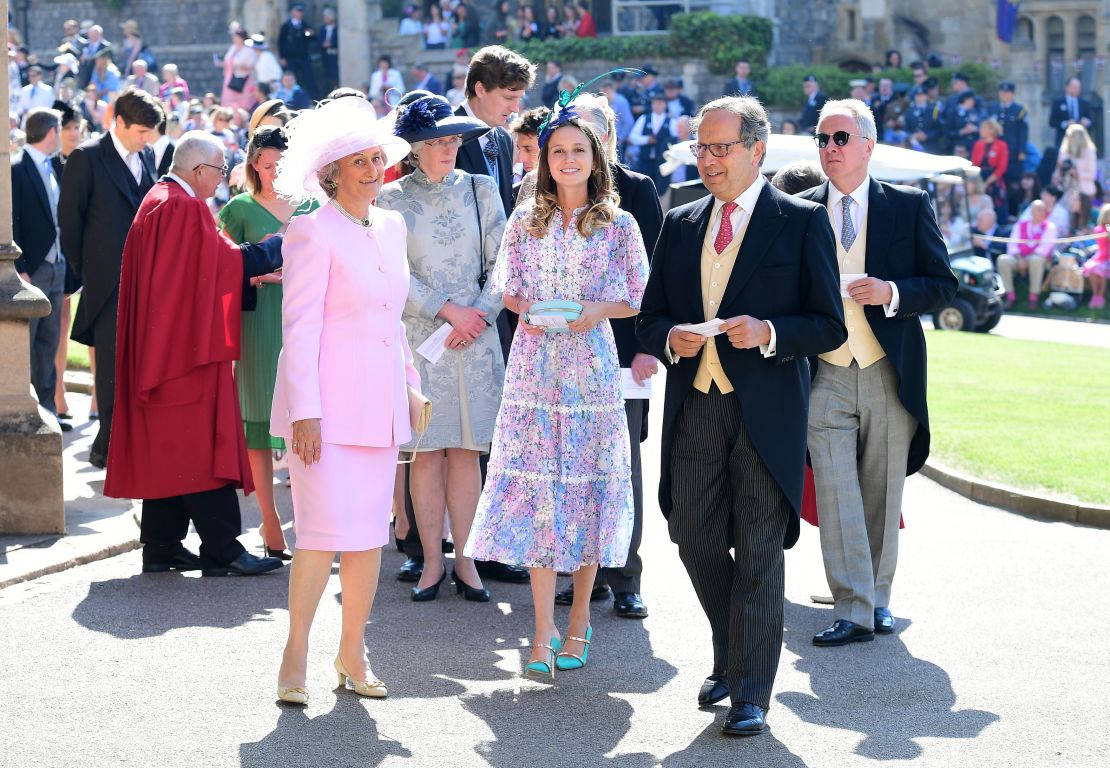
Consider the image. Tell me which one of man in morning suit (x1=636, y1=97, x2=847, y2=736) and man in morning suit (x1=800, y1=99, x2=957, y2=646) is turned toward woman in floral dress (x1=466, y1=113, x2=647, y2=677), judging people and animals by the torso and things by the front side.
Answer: man in morning suit (x1=800, y1=99, x2=957, y2=646)

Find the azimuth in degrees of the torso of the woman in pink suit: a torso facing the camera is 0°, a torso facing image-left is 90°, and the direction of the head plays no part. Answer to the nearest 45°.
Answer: approximately 315°

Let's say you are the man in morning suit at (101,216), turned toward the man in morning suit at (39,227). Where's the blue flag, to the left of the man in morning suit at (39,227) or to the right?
right

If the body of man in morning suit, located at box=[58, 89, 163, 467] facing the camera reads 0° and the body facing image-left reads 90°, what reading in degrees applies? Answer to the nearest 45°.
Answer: approximately 315°

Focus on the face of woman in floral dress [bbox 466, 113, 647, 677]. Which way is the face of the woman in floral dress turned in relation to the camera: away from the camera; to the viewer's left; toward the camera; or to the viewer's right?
toward the camera

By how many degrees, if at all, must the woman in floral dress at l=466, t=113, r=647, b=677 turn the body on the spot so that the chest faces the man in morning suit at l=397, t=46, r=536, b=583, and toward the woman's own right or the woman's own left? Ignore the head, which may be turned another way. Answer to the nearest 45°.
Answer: approximately 180°

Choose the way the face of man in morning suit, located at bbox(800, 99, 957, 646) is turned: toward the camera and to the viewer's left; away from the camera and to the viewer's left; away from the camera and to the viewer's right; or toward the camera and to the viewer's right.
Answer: toward the camera and to the viewer's left

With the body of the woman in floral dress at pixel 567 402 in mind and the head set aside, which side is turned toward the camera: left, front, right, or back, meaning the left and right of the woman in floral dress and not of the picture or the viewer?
front

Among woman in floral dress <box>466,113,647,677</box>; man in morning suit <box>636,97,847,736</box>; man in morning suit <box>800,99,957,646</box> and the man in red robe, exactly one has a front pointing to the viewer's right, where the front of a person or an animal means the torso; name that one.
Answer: the man in red robe

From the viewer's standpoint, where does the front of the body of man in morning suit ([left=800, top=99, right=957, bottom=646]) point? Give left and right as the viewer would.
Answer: facing the viewer and to the left of the viewer

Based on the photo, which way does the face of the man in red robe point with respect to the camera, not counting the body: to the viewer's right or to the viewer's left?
to the viewer's right

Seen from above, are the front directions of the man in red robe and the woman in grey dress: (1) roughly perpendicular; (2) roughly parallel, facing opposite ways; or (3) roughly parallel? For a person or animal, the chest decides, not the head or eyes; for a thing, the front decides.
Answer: roughly perpendicular

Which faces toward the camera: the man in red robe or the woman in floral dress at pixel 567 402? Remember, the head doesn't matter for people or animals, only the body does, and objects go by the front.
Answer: the woman in floral dress

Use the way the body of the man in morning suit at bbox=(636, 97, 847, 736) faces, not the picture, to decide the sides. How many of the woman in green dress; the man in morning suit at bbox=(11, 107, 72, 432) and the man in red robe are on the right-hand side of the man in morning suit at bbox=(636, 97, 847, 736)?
3

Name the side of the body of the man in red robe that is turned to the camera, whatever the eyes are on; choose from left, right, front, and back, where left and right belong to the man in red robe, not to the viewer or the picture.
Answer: right
